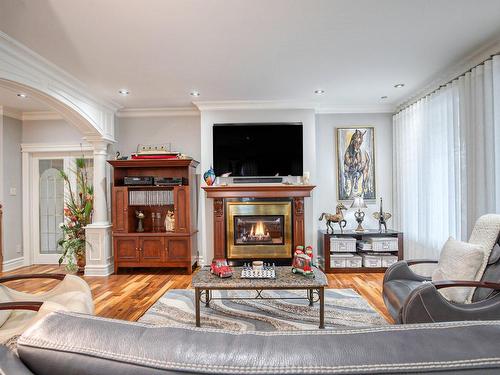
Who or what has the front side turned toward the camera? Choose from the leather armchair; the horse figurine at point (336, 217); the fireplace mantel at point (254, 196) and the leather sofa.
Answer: the fireplace mantel

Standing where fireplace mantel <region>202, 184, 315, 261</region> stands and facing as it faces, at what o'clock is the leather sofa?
The leather sofa is roughly at 12 o'clock from the fireplace mantel.

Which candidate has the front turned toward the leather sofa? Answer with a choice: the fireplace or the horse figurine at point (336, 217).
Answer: the fireplace

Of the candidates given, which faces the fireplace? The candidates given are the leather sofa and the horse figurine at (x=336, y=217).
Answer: the leather sofa

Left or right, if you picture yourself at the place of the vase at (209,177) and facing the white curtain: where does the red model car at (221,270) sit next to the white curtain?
right

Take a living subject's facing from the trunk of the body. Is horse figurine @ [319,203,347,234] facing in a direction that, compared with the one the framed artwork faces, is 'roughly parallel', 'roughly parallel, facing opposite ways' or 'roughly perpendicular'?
roughly perpendicular

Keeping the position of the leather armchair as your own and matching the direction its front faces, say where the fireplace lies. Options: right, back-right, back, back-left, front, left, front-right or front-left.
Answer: front-right

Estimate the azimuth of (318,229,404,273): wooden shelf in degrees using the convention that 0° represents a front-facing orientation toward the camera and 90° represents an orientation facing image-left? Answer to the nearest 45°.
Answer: approximately 0°
